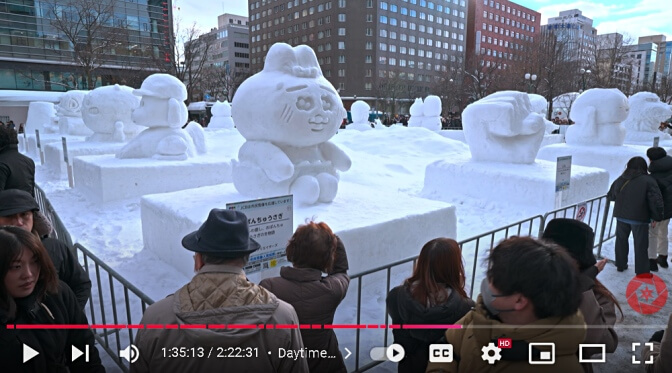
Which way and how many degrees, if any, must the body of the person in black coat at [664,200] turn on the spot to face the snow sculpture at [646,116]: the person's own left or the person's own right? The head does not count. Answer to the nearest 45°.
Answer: approximately 45° to the person's own right

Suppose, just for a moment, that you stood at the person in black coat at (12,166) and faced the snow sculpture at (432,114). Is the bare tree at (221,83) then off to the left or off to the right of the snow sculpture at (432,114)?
left

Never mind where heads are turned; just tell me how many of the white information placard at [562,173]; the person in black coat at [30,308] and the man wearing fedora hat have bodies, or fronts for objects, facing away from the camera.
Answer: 1

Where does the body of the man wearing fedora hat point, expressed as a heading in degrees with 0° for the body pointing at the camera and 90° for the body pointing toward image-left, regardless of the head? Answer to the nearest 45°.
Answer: approximately 180°

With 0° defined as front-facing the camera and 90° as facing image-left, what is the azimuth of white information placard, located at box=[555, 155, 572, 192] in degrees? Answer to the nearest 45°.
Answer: approximately 315°

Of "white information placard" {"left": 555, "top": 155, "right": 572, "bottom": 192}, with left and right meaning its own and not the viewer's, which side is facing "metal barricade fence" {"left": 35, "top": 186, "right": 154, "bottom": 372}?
right

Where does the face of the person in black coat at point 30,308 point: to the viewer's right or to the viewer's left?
to the viewer's right

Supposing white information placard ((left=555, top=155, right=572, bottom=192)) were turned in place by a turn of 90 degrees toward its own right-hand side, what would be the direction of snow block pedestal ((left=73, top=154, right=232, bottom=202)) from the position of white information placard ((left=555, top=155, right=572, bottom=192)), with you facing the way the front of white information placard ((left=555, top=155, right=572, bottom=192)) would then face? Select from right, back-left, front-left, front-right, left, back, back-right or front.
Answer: front-right

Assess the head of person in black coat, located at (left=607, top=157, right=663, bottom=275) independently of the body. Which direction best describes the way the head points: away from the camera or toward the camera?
away from the camera

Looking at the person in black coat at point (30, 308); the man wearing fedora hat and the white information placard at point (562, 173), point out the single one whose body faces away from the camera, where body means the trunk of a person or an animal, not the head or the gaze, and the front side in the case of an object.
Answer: the man wearing fedora hat

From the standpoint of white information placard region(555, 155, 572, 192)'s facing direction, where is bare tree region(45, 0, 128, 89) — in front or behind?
behind

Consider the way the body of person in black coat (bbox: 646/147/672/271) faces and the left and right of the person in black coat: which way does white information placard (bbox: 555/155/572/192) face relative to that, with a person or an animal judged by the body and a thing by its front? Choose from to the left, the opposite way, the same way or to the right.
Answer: the opposite way

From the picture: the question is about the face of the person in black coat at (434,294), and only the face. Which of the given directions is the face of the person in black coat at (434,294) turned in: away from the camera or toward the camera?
away from the camera

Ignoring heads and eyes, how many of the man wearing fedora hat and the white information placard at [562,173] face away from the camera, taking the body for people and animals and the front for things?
1
